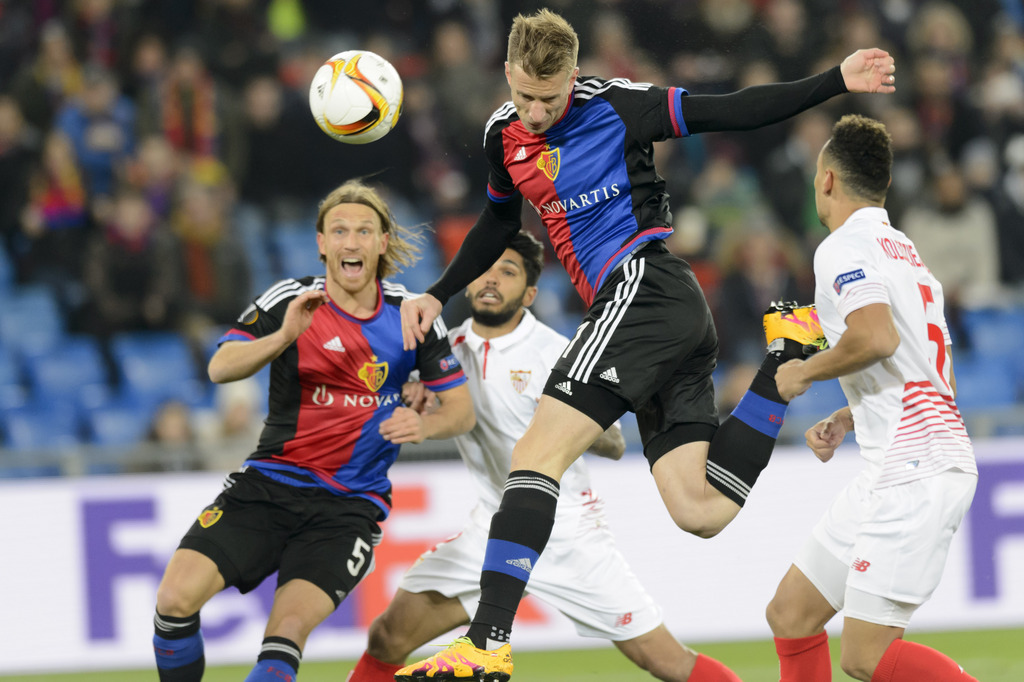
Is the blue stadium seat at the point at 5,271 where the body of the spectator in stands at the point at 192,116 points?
no

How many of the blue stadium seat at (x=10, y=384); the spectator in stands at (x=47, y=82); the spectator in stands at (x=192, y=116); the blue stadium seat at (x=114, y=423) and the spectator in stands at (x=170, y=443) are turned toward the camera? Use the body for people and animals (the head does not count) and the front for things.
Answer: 5

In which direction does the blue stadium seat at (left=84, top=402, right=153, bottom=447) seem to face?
toward the camera

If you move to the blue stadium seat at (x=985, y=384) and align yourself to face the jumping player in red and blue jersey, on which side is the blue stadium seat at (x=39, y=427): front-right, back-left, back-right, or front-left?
front-right

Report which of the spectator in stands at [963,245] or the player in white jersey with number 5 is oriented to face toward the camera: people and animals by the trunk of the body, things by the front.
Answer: the spectator in stands

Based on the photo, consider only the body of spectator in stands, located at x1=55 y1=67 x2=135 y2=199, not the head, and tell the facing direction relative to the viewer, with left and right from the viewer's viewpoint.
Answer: facing the viewer

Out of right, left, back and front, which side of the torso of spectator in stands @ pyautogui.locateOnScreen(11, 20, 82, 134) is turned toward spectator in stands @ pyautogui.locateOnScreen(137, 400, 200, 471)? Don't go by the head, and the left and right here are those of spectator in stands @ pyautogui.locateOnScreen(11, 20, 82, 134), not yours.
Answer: front

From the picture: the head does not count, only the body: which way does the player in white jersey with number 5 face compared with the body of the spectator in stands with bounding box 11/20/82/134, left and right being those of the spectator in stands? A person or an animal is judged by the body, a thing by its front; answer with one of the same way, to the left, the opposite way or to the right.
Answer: the opposite way

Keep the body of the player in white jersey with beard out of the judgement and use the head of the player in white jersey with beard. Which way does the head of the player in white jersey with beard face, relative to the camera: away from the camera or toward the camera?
toward the camera

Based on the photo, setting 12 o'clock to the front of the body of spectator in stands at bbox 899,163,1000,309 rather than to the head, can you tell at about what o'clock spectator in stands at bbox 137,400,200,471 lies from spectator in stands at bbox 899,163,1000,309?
spectator in stands at bbox 137,400,200,471 is roughly at 2 o'clock from spectator in stands at bbox 899,163,1000,309.

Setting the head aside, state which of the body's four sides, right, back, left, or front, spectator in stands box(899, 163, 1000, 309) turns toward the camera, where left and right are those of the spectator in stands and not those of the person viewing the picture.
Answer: front

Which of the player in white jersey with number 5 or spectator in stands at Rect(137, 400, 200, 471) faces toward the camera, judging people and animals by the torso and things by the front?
the spectator in stands

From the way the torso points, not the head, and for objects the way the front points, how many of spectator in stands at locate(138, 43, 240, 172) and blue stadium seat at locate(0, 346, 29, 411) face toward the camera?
2

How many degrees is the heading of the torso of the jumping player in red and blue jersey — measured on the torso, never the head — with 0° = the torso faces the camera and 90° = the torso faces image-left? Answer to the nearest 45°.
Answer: approximately 45°

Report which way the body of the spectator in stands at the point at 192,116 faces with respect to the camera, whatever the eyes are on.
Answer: toward the camera

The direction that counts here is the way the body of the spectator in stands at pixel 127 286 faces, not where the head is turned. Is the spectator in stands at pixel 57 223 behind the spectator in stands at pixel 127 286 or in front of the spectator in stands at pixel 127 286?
behind
